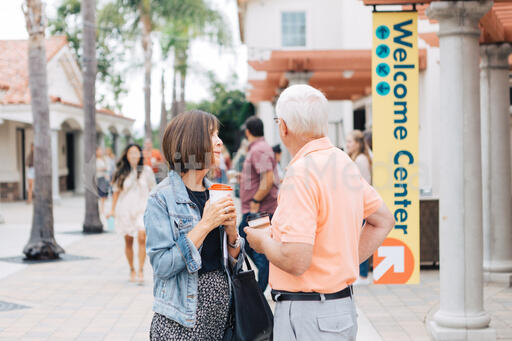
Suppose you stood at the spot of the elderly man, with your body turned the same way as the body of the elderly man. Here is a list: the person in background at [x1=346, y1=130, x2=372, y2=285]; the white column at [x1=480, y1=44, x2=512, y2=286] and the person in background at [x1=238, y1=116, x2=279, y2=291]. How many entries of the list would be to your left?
0

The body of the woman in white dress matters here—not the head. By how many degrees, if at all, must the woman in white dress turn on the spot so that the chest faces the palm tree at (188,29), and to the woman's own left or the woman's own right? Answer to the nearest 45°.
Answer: approximately 180°

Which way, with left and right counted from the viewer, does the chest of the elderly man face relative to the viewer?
facing away from the viewer and to the left of the viewer

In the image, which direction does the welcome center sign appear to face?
toward the camera

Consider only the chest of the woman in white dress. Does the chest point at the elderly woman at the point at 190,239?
yes

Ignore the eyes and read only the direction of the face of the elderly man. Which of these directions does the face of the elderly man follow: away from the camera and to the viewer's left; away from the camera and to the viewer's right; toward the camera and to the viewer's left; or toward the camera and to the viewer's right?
away from the camera and to the viewer's left

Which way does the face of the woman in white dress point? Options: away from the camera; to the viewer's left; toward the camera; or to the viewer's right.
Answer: toward the camera

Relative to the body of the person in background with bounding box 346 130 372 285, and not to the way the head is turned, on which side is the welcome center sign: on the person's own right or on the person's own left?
on the person's own left

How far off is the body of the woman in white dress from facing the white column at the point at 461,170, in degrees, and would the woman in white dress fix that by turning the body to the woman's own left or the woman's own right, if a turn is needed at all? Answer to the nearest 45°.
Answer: approximately 45° to the woman's own left

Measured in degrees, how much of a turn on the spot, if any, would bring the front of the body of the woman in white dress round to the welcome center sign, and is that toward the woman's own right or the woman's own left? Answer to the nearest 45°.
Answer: approximately 45° to the woman's own left

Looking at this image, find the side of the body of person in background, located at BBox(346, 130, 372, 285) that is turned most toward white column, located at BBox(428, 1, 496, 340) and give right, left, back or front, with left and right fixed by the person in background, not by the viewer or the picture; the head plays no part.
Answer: left

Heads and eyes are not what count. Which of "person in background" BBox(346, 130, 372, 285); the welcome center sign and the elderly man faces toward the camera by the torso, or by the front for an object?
the welcome center sign

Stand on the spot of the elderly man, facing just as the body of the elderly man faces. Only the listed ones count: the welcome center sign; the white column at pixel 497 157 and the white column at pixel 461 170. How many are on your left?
0
